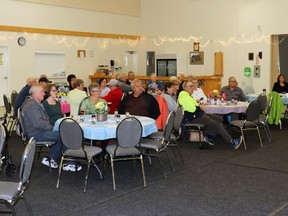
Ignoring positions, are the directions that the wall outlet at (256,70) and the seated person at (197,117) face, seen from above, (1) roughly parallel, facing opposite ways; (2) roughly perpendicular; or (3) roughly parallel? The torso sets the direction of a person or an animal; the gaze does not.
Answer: roughly perpendicular

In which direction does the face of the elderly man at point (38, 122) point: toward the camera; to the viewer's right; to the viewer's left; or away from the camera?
to the viewer's right

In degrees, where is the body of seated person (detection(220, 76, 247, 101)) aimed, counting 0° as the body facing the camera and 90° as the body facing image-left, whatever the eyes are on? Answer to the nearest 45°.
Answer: approximately 0°

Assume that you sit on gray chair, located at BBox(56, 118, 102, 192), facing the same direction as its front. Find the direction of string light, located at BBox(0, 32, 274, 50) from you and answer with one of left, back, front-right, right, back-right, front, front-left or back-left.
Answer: front-left

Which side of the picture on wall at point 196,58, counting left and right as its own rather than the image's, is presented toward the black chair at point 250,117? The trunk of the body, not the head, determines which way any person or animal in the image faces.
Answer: front

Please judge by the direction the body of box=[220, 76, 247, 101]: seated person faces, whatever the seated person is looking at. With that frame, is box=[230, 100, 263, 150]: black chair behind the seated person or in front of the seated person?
in front

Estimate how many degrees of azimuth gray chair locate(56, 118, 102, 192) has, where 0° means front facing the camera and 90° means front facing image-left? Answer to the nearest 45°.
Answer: approximately 225°

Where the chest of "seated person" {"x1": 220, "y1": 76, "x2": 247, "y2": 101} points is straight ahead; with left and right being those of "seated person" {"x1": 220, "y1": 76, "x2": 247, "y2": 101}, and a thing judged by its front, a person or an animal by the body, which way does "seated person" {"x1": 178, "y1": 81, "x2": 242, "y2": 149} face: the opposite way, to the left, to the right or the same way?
to the left

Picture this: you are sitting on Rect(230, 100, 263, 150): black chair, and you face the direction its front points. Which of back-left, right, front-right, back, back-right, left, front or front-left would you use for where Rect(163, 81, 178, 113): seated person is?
front-left

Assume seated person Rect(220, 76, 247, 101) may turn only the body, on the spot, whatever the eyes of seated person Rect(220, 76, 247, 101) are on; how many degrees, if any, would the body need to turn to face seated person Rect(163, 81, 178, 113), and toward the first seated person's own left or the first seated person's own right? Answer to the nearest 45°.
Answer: approximately 45° to the first seated person's own right

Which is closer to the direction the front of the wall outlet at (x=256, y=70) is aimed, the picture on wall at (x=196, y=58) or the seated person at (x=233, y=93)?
the seated person

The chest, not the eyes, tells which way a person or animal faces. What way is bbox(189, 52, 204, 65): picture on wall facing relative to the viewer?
toward the camera

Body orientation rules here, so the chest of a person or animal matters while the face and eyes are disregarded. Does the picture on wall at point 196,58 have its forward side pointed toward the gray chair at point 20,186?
yes

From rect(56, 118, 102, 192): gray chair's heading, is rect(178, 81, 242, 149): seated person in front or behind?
in front

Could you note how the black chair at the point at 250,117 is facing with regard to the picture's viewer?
facing away from the viewer and to the left of the viewer
